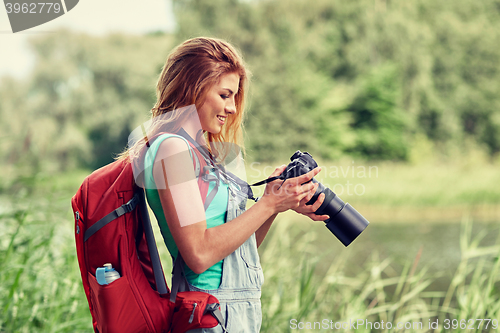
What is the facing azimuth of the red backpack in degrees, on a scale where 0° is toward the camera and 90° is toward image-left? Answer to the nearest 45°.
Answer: approximately 90°

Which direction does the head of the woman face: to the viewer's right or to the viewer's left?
to the viewer's right

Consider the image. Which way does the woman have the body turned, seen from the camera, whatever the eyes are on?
to the viewer's right
